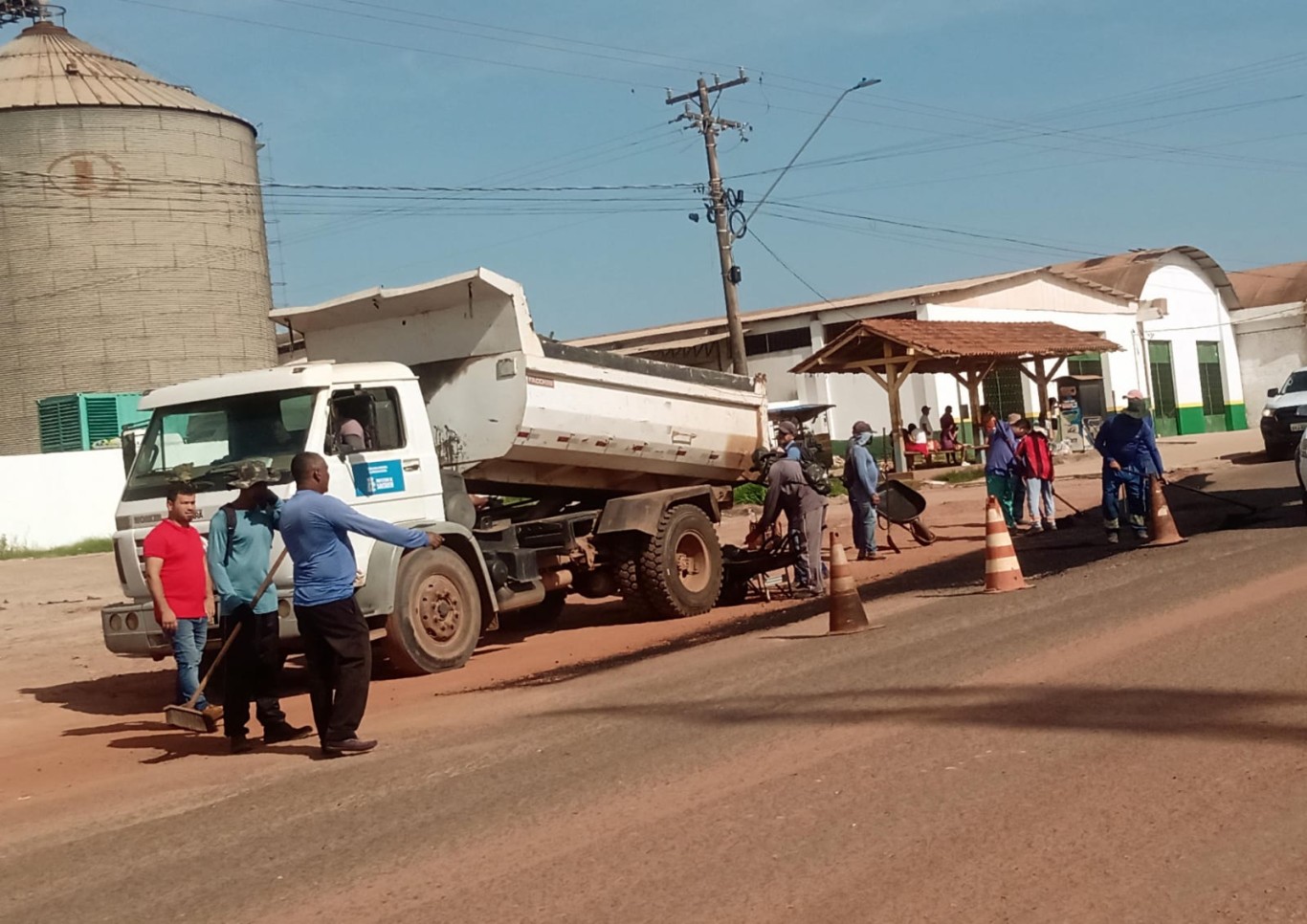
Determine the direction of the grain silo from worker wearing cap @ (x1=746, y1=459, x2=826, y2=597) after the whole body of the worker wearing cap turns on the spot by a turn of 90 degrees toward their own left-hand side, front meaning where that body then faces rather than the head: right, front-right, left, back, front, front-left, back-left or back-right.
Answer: back-right

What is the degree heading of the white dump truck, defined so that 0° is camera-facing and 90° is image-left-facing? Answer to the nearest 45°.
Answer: approximately 45°

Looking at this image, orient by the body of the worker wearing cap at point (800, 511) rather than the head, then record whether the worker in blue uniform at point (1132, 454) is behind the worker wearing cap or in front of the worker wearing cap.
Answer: behind

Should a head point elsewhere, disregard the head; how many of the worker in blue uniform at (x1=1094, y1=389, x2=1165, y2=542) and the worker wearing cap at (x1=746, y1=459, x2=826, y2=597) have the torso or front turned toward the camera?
1

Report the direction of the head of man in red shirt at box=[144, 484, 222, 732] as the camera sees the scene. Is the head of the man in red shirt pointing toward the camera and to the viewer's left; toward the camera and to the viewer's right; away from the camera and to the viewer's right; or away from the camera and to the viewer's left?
toward the camera and to the viewer's right

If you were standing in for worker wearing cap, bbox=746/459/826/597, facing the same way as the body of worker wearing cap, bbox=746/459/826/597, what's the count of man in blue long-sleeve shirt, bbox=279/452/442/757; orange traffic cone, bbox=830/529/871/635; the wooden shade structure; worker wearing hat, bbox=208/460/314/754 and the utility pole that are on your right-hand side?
2

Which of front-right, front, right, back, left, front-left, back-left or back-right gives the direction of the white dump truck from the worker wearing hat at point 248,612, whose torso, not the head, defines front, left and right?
left

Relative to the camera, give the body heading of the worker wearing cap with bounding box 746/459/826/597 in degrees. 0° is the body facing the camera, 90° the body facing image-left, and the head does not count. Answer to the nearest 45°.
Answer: approximately 90°

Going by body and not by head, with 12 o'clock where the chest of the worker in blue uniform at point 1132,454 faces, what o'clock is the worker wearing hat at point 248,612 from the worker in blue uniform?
The worker wearing hat is roughly at 1 o'clock from the worker in blue uniform.
